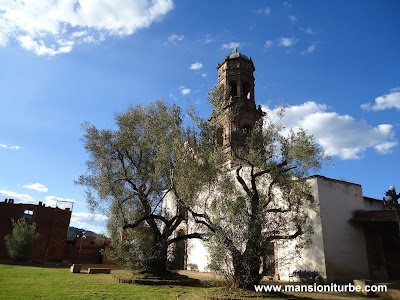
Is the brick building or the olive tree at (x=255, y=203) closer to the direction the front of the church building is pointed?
the olive tree

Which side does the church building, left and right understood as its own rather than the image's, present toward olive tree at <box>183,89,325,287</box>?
front

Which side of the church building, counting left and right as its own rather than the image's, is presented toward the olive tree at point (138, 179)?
front

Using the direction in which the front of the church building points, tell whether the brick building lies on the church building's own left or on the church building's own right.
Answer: on the church building's own right

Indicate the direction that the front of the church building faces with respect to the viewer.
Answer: facing the viewer and to the left of the viewer

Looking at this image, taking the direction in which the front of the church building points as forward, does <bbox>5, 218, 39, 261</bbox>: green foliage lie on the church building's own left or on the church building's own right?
on the church building's own right
